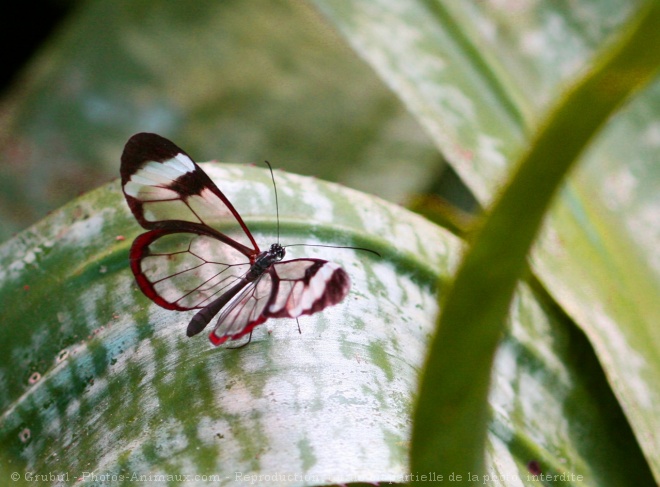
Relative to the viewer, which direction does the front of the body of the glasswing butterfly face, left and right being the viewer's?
facing away from the viewer and to the right of the viewer
